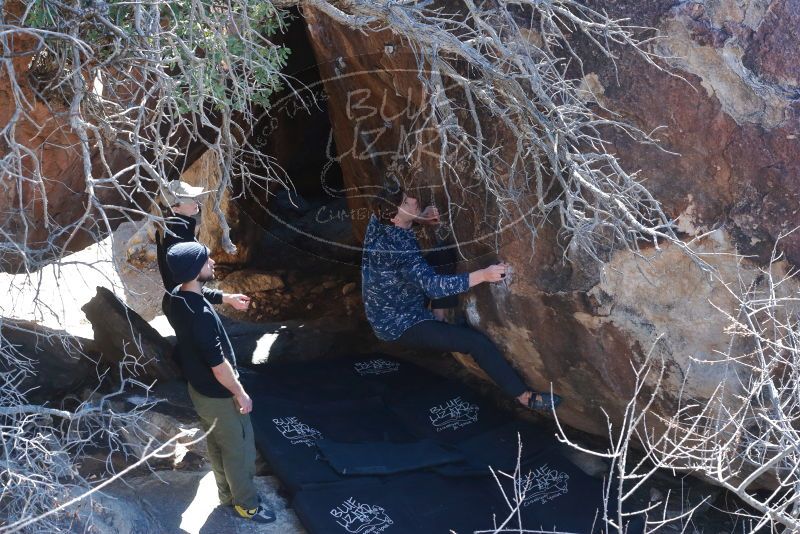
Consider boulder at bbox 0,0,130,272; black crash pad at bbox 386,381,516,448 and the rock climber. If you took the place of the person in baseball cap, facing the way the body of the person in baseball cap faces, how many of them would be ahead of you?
2

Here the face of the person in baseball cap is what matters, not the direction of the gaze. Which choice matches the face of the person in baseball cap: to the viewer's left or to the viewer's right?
to the viewer's right

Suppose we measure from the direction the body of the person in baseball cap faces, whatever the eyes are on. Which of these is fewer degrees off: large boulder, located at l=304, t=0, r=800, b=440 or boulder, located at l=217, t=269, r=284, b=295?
the large boulder

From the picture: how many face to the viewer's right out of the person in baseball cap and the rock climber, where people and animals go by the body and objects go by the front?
2

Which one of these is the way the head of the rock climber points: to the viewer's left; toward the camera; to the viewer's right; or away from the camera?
to the viewer's right

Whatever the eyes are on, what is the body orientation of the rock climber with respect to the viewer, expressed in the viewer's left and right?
facing to the right of the viewer

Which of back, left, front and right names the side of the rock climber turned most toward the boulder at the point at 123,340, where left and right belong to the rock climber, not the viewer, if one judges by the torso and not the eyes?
back

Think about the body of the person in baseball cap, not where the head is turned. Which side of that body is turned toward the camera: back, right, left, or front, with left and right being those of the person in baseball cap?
right
